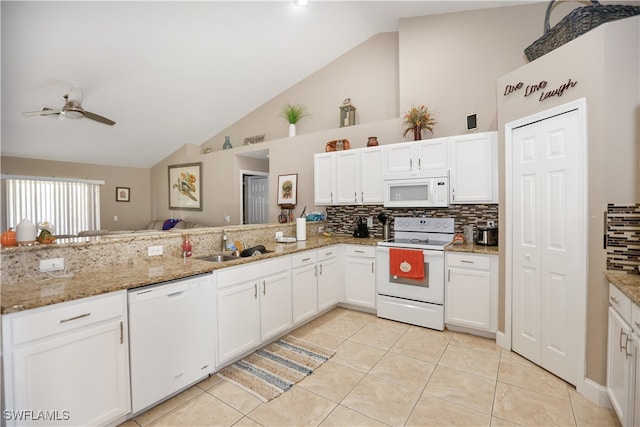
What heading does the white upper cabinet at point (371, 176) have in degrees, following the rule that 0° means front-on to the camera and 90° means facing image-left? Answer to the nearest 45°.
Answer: approximately 0°

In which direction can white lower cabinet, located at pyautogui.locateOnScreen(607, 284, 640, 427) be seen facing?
to the viewer's left

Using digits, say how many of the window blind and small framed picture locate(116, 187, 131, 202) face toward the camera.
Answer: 2

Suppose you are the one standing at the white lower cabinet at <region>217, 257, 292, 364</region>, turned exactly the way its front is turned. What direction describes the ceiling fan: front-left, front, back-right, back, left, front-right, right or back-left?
back

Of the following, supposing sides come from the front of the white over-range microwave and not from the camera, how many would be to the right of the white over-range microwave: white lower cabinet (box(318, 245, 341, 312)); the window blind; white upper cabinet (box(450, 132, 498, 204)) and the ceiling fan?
3

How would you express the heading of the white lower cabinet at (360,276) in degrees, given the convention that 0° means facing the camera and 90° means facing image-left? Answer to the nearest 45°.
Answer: approximately 45°

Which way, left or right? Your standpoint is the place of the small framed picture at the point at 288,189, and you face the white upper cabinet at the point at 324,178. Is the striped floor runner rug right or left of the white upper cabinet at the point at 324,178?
right

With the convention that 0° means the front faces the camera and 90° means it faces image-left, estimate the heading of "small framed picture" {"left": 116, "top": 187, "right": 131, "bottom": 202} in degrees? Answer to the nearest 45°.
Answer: approximately 0°
